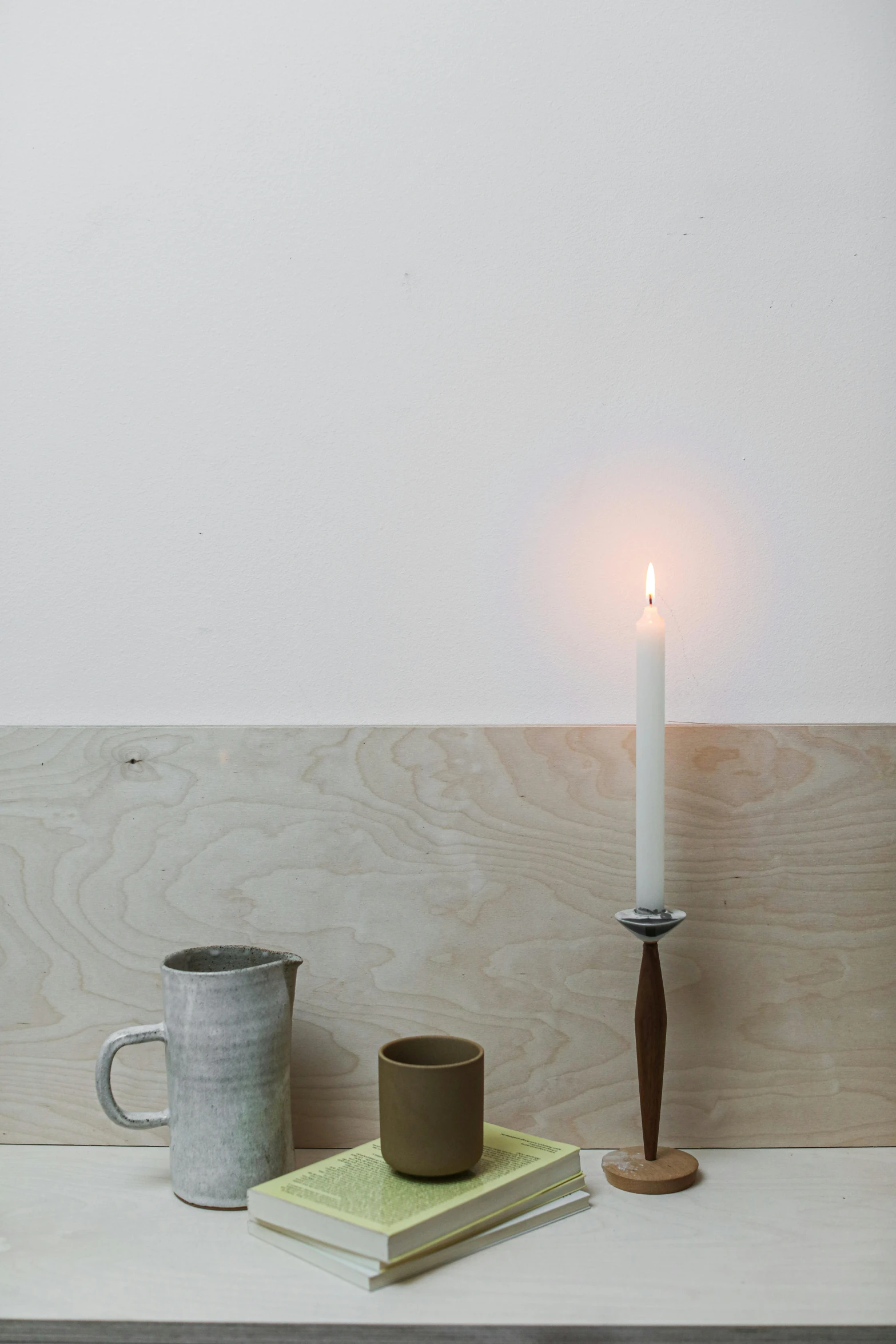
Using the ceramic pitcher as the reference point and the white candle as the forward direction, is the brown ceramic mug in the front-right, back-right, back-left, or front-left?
front-right

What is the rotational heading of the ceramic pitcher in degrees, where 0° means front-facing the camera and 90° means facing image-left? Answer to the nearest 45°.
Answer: approximately 270°
